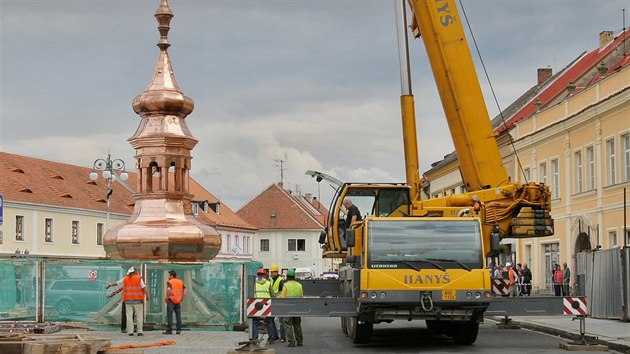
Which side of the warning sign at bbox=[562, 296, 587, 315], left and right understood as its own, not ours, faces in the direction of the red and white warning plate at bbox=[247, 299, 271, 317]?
right

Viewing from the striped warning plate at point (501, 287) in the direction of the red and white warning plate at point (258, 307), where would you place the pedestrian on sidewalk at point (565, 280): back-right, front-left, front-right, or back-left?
back-right

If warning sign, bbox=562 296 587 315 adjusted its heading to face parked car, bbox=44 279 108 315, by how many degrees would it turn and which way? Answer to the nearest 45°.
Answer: approximately 90° to its right

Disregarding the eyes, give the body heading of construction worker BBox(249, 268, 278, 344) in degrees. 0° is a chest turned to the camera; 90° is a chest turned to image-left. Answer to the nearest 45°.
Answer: approximately 180°
